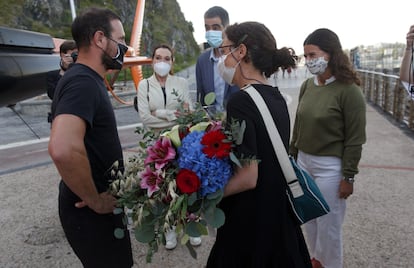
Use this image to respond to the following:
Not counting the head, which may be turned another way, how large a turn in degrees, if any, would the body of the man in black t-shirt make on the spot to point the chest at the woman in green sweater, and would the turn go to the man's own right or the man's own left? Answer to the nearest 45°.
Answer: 0° — they already face them

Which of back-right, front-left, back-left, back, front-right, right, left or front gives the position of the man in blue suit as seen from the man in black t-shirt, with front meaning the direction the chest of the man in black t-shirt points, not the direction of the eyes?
front-left

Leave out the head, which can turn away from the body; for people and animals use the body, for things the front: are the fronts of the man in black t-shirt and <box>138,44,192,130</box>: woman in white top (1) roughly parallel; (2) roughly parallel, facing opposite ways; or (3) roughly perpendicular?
roughly perpendicular

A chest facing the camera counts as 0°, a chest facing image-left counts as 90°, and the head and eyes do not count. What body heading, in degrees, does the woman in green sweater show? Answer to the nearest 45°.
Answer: approximately 45°

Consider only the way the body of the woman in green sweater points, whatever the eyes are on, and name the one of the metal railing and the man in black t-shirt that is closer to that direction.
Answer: the man in black t-shirt

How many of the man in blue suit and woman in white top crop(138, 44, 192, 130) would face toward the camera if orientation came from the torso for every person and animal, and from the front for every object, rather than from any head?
2

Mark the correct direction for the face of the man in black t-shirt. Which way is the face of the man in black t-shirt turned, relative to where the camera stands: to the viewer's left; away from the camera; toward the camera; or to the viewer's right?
to the viewer's right

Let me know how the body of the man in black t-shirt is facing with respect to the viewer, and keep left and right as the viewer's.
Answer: facing to the right of the viewer

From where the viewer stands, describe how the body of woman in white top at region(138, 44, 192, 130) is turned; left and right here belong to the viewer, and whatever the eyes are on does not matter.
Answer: facing the viewer

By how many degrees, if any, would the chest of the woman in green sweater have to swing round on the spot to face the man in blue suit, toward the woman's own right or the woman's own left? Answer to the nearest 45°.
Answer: approximately 90° to the woman's own right

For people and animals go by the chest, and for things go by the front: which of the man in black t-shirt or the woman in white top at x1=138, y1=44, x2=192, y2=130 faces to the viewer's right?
the man in black t-shirt

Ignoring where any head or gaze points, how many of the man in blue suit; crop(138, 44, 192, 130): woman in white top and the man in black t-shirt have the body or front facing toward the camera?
2

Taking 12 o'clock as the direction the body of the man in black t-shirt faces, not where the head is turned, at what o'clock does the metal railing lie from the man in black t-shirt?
The metal railing is roughly at 11 o'clock from the man in black t-shirt.

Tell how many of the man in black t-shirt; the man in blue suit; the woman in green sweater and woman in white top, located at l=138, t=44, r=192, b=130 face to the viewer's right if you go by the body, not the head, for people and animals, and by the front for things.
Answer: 1

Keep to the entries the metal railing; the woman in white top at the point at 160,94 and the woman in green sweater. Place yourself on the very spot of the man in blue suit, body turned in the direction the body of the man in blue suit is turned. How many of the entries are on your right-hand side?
1
